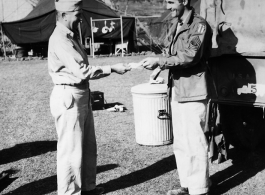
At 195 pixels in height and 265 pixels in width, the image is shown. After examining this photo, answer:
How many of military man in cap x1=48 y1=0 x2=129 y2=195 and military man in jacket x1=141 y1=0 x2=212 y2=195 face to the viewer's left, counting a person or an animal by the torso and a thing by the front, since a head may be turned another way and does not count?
1

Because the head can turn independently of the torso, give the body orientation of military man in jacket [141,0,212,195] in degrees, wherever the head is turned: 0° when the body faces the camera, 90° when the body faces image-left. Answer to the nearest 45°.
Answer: approximately 90°

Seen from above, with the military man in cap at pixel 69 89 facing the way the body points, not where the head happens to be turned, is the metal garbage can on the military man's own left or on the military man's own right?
on the military man's own left

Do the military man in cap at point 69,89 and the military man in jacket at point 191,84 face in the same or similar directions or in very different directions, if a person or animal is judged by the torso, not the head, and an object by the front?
very different directions

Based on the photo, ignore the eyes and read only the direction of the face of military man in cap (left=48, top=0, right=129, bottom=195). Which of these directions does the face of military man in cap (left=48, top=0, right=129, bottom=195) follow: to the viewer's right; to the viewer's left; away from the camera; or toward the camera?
to the viewer's right

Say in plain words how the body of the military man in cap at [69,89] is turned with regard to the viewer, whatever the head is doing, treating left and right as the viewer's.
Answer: facing to the right of the viewer

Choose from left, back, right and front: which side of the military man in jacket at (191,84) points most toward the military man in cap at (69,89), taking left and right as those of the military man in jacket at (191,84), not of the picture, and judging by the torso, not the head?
front

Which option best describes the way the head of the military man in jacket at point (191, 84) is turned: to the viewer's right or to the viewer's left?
to the viewer's left
